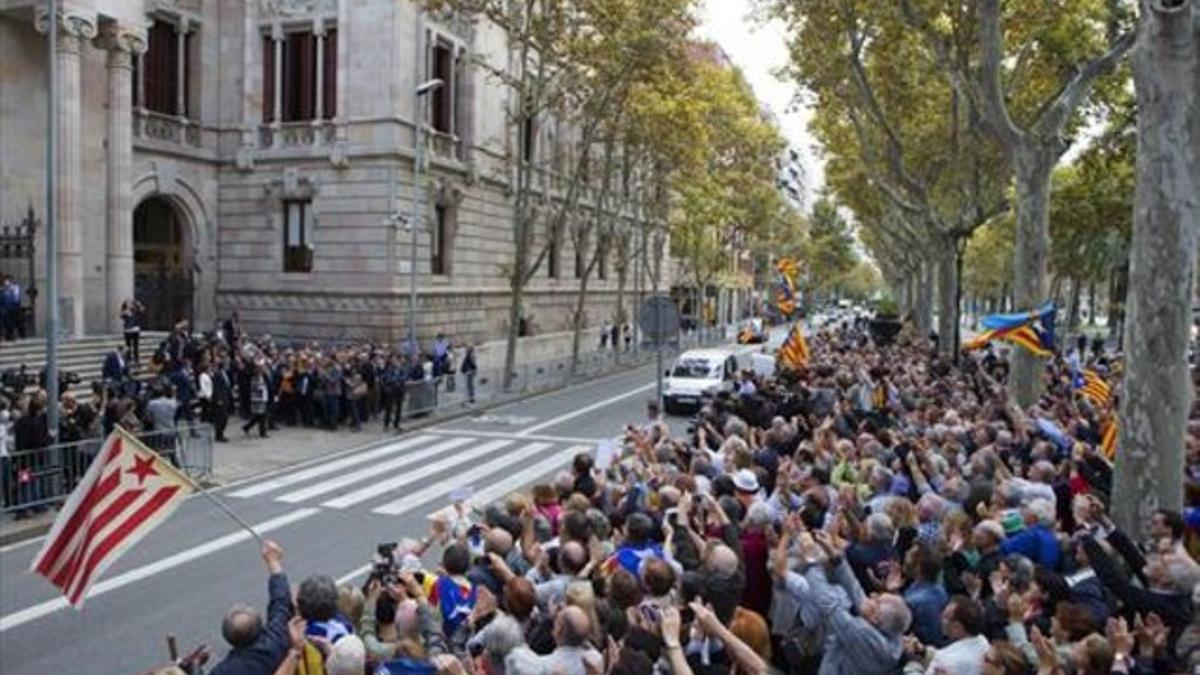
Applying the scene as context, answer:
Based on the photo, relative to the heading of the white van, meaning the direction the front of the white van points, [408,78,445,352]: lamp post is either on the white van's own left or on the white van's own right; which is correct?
on the white van's own right

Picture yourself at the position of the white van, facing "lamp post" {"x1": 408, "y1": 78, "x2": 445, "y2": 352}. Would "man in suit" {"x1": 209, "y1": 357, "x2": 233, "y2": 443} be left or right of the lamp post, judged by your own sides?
left

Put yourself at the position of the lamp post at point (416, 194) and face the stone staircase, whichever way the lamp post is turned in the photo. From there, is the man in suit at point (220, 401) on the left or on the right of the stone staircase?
left

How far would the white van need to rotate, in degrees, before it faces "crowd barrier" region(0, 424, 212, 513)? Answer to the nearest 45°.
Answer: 0° — it already faces it

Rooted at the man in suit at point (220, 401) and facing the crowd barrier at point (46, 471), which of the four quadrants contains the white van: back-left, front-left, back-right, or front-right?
back-left

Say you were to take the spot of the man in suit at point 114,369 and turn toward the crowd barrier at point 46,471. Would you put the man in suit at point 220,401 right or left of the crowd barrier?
left

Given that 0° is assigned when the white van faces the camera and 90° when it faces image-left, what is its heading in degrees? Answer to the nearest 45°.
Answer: approximately 45°

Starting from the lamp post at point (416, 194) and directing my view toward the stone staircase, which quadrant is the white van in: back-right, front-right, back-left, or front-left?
back-left

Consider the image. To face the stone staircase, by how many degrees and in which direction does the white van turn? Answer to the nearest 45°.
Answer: approximately 45° to its right
